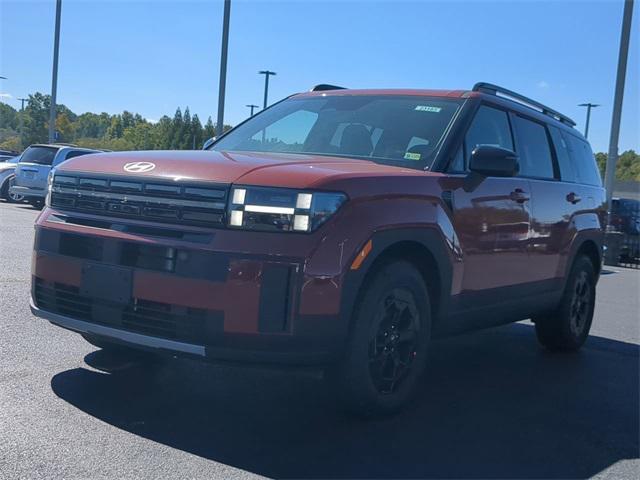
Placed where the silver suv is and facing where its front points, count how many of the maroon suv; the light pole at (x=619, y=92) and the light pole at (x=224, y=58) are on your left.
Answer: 0

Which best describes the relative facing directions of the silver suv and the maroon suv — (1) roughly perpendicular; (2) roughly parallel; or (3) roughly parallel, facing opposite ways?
roughly parallel, facing opposite ways

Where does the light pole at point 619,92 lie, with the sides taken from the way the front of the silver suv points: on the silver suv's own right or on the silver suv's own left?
on the silver suv's own right

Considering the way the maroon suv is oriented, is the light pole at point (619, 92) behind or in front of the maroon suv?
behind

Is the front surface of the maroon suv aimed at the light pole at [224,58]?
no

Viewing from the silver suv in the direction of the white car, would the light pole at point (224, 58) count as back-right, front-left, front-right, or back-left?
back-right

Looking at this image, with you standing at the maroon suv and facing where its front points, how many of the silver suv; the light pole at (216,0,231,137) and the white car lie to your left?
0

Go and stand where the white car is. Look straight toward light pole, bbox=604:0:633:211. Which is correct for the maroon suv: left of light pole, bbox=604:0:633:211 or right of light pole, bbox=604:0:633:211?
right

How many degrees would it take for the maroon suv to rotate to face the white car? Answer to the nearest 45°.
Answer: approximately 90° to its right

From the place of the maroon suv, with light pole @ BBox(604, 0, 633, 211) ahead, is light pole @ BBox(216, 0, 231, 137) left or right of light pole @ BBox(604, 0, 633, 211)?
left

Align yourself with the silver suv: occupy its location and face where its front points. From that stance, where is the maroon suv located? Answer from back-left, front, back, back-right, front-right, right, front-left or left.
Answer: back-right

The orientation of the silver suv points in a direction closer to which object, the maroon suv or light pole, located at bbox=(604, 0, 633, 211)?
the light pole

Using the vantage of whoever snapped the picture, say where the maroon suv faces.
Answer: facing the viewer and to the left of the viewer

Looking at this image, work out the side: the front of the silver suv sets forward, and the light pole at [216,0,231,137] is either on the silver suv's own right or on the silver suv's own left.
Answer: on the silver suv's own right

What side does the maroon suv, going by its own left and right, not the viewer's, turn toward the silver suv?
right

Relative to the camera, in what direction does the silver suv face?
facing away from the viewer and to the right of the viewer
